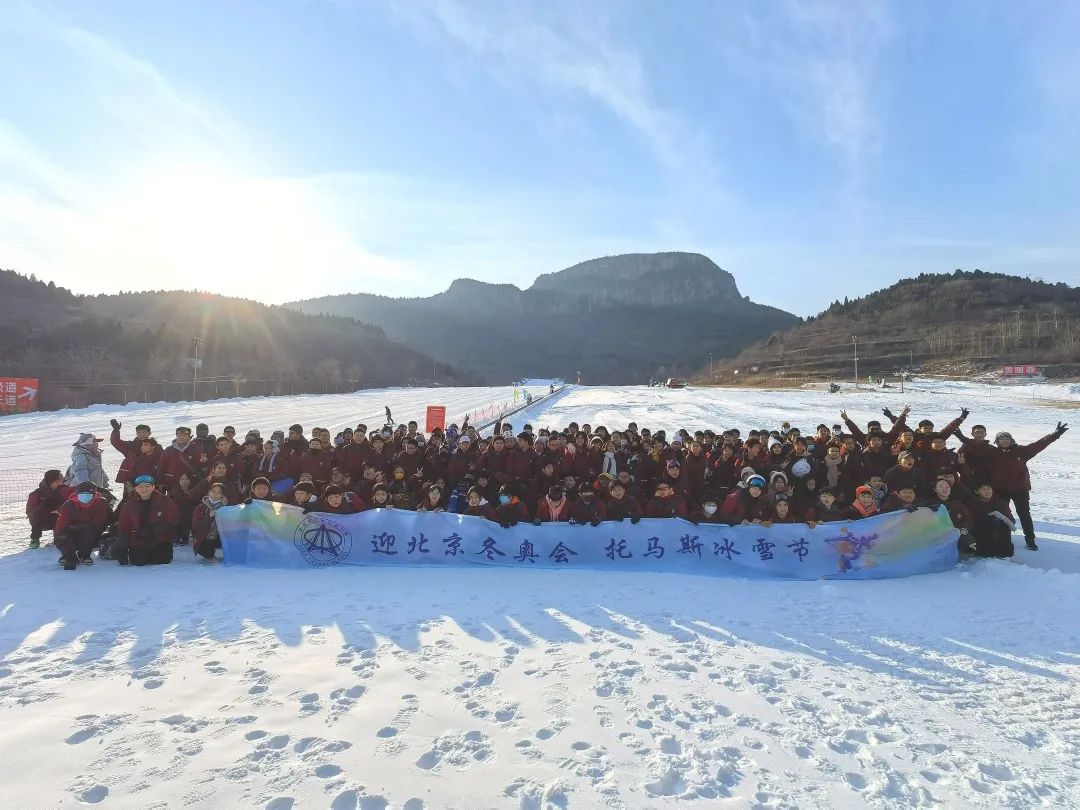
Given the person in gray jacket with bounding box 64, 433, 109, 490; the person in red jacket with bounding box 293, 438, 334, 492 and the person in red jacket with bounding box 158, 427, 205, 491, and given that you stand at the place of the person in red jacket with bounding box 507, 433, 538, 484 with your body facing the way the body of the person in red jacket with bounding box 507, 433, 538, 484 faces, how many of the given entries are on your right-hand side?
3

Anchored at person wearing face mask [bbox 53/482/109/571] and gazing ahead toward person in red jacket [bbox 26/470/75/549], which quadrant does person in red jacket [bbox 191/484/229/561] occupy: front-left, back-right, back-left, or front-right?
back-right

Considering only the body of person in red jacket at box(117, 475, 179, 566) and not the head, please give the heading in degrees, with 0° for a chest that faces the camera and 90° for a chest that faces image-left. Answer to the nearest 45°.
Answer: approximately 0°

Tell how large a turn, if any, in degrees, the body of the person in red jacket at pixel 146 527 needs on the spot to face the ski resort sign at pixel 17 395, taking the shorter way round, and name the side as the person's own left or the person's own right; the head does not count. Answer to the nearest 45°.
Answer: approximately 180°

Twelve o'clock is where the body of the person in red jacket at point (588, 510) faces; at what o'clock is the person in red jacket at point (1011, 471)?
the person in red jacket at point (1011, 471) is roughly at 9 o'clock from the person in red jacket at point (588, 510).
